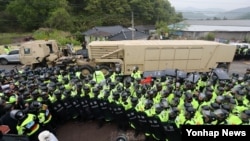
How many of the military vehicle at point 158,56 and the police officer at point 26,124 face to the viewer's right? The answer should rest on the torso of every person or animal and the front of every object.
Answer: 0

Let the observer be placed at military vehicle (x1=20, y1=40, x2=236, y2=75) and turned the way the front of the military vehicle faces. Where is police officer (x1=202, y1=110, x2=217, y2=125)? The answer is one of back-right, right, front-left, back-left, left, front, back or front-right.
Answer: left

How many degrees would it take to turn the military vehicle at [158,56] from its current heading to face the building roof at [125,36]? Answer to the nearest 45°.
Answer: approximately 90° to its right

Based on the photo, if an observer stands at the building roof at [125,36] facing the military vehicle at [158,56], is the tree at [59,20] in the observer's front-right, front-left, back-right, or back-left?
back-right

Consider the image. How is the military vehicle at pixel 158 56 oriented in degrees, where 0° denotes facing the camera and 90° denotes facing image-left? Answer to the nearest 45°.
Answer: approximately 90°

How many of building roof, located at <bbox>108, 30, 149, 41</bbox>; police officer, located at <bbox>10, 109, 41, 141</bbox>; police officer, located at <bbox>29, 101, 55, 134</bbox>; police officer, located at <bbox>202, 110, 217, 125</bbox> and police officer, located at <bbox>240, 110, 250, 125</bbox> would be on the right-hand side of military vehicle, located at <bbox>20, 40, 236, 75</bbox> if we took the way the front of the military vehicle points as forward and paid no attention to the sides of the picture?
1
